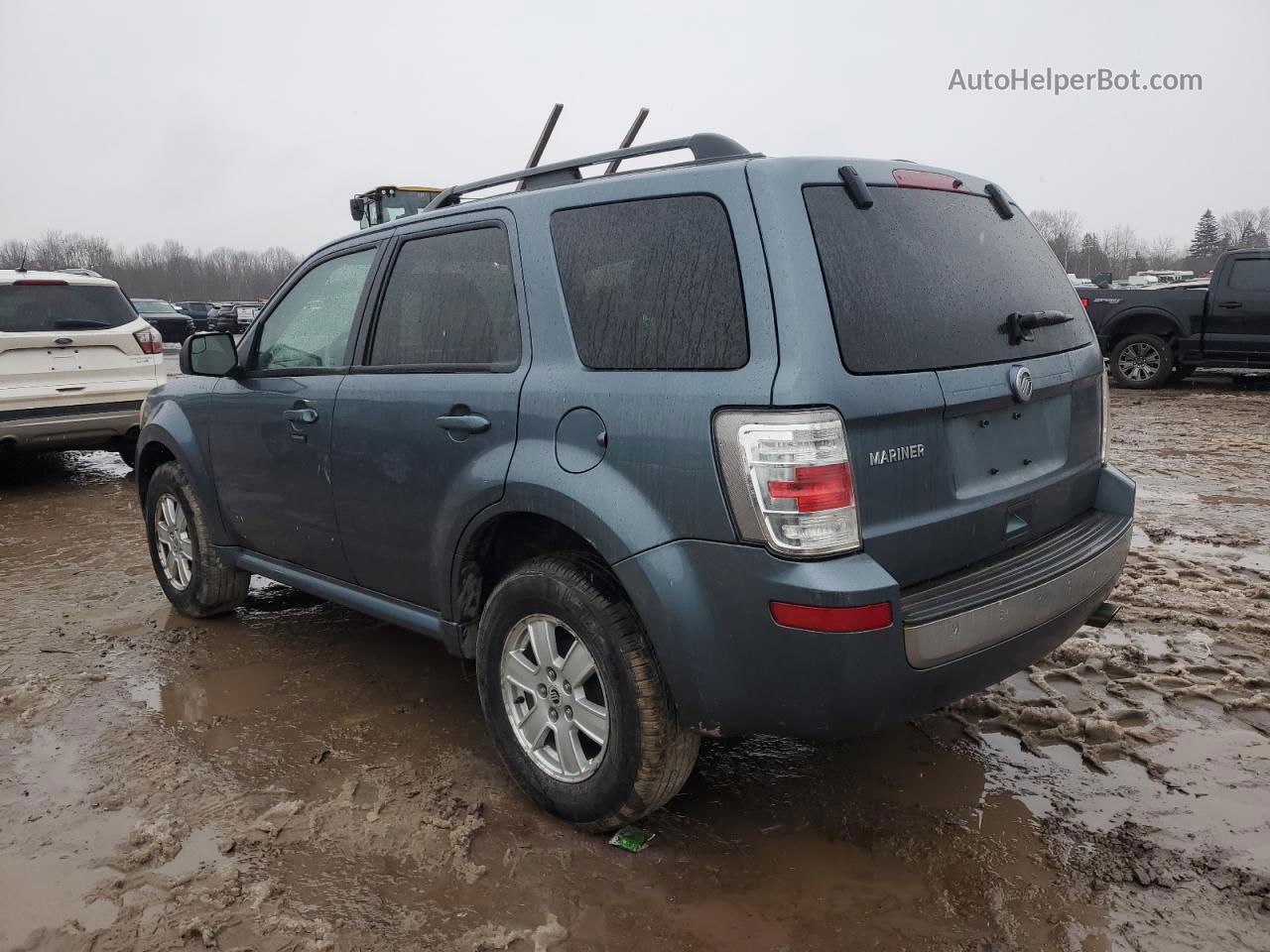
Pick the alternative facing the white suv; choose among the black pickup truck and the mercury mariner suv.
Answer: the mercury mariner suv

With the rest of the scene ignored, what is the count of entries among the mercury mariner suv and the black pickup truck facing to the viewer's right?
1

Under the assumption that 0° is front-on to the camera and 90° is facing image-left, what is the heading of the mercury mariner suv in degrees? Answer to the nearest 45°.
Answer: approximately 135°

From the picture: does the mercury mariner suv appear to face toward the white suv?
yes

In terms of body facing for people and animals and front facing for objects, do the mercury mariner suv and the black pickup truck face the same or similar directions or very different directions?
very different directions

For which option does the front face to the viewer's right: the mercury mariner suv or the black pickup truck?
the black pickup truck

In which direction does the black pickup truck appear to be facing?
to the viewer's right

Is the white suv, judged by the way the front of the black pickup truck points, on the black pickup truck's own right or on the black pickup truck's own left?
on the black pickup truck's own right

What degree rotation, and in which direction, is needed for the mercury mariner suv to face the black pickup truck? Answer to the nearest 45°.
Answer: approximately 90° to its right

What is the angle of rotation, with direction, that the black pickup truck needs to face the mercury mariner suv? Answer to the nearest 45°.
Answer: approximately 90° to its right

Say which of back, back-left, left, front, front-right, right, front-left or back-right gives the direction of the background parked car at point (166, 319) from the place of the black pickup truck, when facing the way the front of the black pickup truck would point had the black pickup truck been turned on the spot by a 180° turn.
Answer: front

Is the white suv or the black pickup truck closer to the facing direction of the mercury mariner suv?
the white suv
